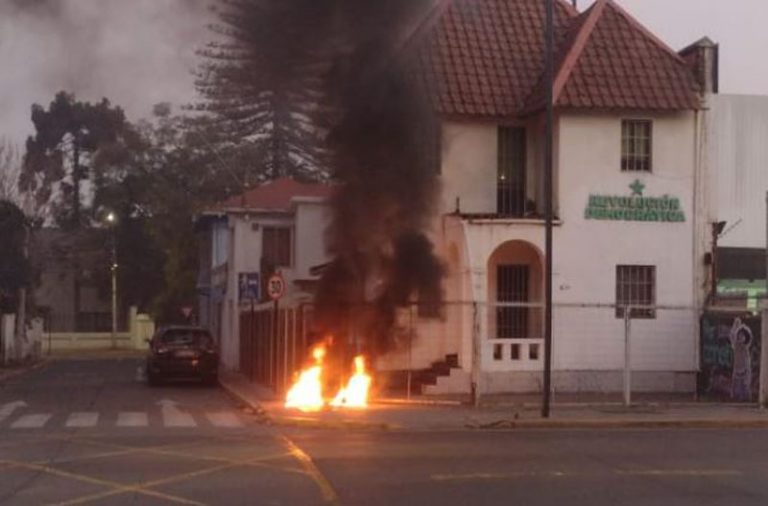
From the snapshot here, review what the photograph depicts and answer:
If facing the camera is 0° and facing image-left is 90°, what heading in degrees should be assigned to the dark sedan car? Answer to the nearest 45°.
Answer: approximately 180°

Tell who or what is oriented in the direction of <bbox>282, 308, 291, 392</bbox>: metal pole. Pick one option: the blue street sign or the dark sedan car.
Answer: the blue street sign

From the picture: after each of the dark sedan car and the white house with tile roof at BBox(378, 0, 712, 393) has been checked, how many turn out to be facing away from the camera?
1

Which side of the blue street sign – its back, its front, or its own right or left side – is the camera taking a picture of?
front

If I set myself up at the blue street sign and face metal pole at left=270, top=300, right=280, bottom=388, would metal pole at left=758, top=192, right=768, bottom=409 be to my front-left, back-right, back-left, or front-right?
front-left

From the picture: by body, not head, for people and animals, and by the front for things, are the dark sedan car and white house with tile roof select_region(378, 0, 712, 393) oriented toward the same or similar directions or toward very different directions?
very different directions

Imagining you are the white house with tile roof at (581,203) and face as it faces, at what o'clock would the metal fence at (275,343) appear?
The metal fence is roughly at 3 o'clock from the white house with tile roof.

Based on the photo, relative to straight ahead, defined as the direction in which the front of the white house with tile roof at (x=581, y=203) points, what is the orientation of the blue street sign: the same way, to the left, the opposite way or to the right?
the same way

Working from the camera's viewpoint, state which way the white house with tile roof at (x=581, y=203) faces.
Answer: facing the viewer

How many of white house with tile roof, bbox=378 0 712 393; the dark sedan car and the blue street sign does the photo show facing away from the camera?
1
